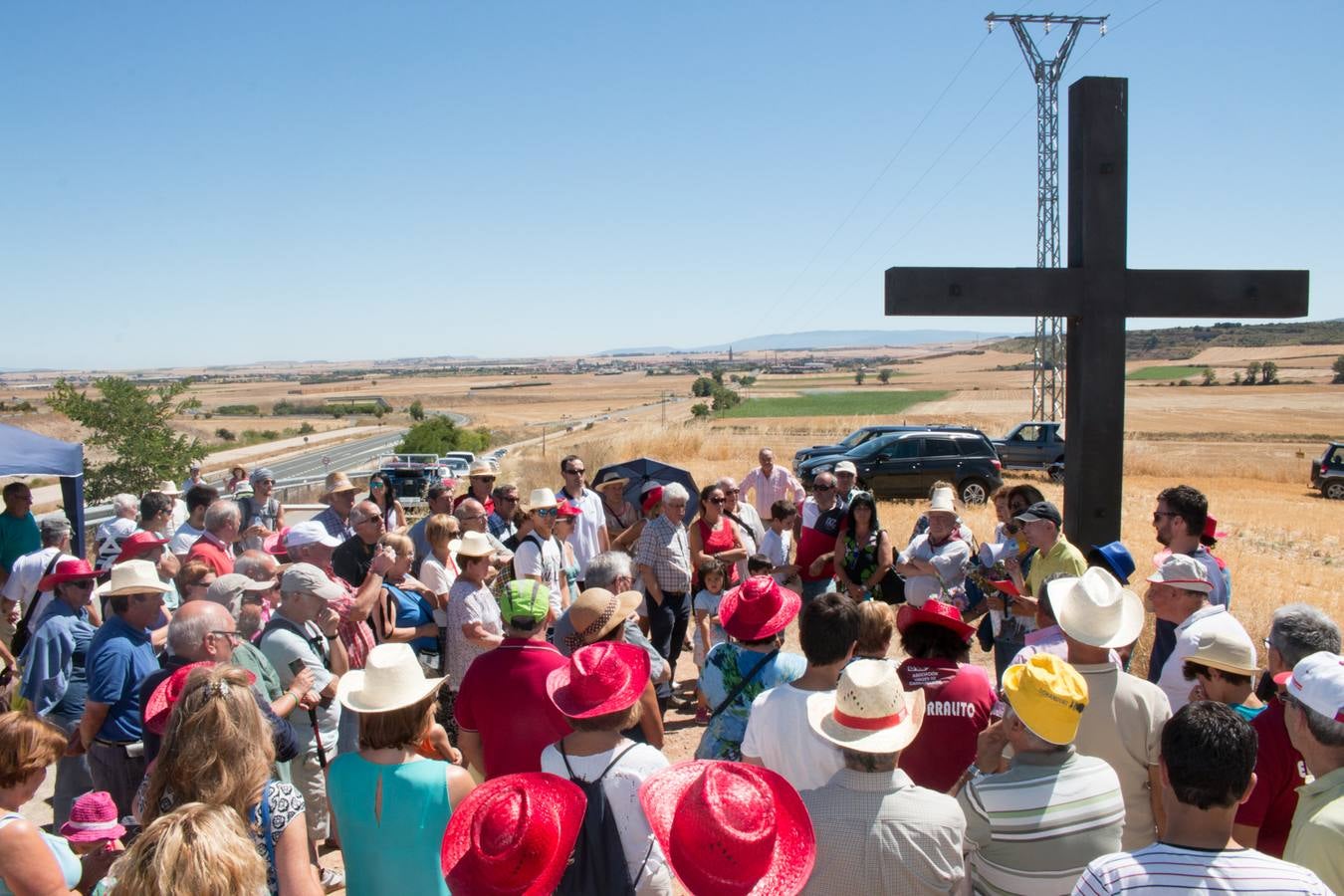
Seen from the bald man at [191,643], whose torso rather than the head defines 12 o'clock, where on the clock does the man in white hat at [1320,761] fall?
The man in white hat is roughly at 3 o'clock from the bald man.

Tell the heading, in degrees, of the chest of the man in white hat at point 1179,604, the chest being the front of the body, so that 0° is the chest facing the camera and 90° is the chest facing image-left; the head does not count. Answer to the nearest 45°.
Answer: approximately 90°

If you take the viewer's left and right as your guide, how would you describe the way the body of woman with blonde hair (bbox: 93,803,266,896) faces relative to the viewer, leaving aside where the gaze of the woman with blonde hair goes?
facing away from the viewer

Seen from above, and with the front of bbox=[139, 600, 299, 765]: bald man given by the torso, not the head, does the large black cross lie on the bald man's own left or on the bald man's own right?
on the bald man's own right

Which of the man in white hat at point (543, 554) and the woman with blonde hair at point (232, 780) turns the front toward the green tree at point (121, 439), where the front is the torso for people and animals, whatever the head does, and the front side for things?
the woman with blonde hair

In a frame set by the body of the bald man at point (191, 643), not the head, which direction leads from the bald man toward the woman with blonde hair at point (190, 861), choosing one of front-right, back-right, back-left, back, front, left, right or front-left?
back-right

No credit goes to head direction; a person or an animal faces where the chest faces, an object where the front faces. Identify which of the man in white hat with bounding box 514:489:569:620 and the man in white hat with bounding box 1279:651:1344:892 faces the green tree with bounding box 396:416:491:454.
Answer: the man in white hat with bounding box 1279:651:1344:892

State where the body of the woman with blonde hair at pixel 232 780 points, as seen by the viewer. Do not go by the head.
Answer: away from the camera

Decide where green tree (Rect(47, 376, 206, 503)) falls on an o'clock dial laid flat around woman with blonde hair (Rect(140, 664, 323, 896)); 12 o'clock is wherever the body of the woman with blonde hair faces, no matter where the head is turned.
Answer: The green tree is roughly at 12 o'clock from the woman with blonde hair.
